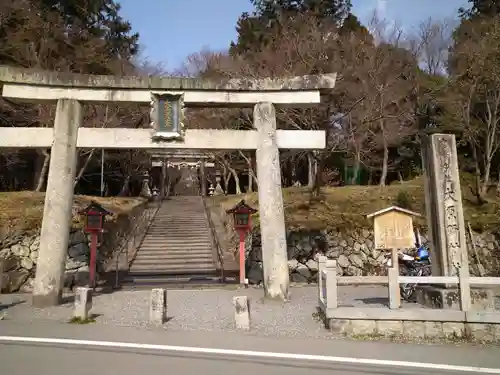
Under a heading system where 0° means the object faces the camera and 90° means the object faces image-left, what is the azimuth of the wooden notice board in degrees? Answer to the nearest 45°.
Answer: approximately 0°

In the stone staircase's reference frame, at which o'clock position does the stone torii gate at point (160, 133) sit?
The stone torii gate is roughly at 12 o'clock from the stone staircase.

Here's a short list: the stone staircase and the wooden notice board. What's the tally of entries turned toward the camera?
2

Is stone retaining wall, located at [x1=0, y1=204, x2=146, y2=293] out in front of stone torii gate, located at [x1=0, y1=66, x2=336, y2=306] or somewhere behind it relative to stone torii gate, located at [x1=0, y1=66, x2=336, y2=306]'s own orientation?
behind

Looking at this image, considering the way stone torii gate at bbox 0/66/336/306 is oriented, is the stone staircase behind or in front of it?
behind

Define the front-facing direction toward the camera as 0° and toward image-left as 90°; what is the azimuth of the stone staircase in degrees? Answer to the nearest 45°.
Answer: approximately 0°

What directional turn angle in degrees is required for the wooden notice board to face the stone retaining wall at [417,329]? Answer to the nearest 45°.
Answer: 0° — it already faces it

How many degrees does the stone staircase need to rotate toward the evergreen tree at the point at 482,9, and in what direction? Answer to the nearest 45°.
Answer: approximately 90° to its left

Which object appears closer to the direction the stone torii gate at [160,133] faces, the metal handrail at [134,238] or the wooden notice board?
the wooden notice board
